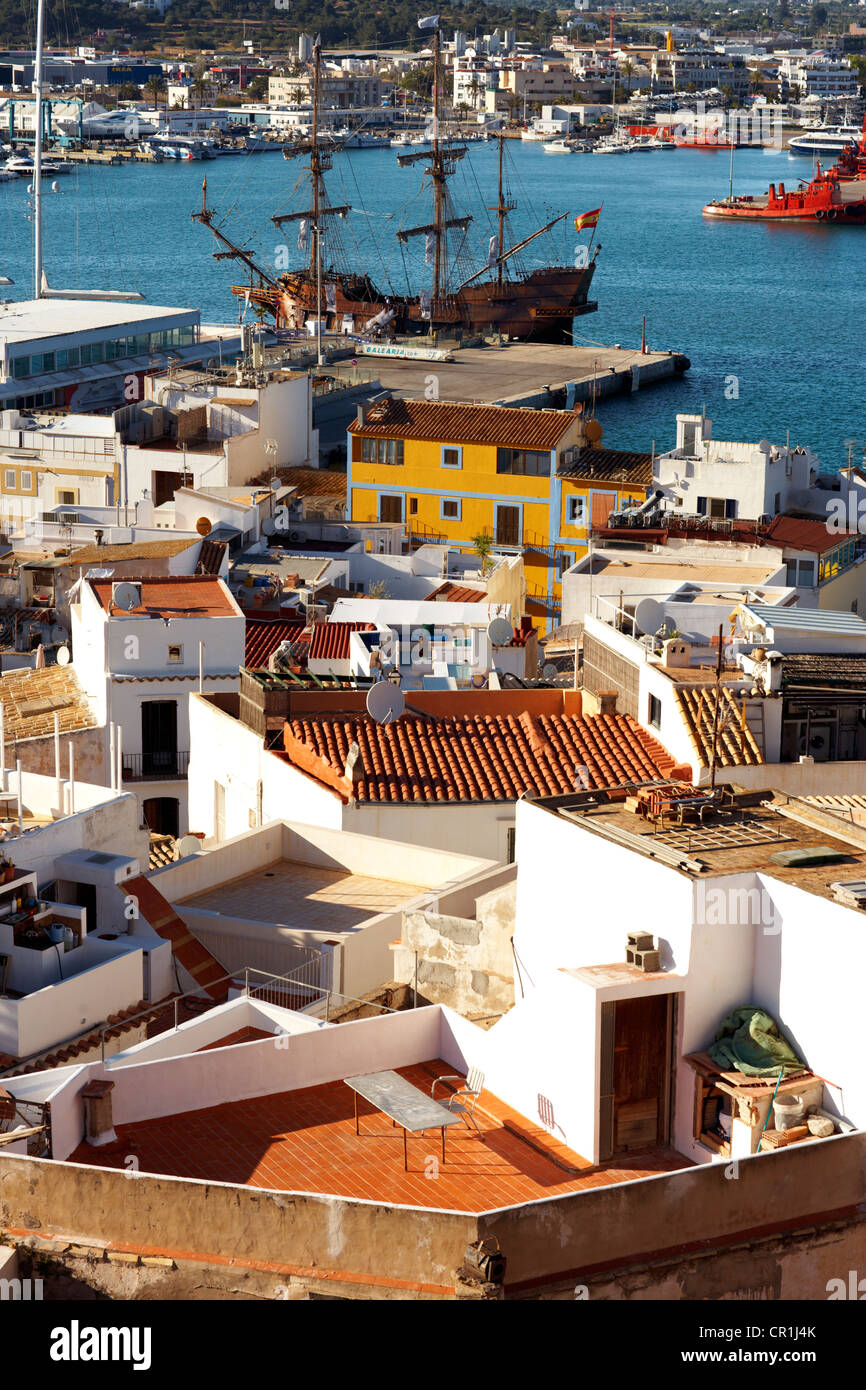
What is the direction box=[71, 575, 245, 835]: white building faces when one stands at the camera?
facing the viewer

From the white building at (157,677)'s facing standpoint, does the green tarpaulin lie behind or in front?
in front

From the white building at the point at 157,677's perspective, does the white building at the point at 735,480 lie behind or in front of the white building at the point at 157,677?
behind

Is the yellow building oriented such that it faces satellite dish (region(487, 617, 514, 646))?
yes

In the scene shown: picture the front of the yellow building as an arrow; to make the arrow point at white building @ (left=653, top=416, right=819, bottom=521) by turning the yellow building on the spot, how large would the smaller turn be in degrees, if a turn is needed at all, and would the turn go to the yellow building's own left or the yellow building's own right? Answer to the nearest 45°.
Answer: approximately 45° to the yellow building's own left

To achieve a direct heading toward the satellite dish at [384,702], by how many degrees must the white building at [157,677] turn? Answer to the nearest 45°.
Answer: approximately 45° to its left

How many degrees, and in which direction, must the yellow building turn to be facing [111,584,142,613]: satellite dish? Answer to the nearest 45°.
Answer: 0° — it already faces it

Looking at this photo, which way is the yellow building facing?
toward the camera

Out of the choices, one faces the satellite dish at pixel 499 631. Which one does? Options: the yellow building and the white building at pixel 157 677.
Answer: the yellow building

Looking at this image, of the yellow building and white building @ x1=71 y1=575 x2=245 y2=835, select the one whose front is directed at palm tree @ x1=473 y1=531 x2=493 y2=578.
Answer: the yellow building

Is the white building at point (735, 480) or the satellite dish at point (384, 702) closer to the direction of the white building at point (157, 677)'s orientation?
the satellite dish

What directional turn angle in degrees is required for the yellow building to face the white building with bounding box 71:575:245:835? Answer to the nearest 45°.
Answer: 0° — it already faces it

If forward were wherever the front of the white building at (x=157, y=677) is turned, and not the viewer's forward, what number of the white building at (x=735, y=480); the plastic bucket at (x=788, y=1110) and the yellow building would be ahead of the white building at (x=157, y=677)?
1
